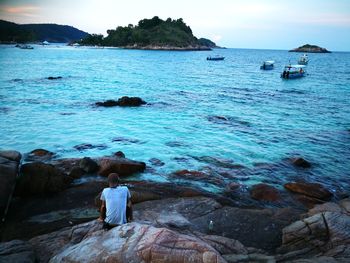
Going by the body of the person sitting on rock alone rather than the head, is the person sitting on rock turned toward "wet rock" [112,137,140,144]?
yes

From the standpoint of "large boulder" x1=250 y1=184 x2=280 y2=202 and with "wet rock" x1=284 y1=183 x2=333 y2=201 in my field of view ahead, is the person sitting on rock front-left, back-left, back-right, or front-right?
back-right

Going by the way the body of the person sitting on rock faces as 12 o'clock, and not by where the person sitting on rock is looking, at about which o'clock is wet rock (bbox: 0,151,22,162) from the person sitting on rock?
The wet rock is roughly at 11 o'clock from the person sitting on rock.

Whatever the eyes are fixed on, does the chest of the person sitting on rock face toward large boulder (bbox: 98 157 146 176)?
yes

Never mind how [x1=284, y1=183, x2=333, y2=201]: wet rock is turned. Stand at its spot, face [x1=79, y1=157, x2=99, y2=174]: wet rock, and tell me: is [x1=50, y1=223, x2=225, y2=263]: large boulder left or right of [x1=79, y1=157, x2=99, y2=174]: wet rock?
left

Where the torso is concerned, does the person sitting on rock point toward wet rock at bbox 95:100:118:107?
yes

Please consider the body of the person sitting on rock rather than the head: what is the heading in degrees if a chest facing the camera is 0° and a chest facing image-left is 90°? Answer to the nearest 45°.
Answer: approximately 180°

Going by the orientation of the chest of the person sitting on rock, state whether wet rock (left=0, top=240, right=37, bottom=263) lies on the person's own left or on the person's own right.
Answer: on the person's own left

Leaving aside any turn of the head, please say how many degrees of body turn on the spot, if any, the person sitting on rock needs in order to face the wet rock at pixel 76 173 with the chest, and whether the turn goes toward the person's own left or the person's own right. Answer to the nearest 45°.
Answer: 0° — they already face it

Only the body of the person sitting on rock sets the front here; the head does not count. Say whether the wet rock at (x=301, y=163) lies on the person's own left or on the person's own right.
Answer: on the person's own right
